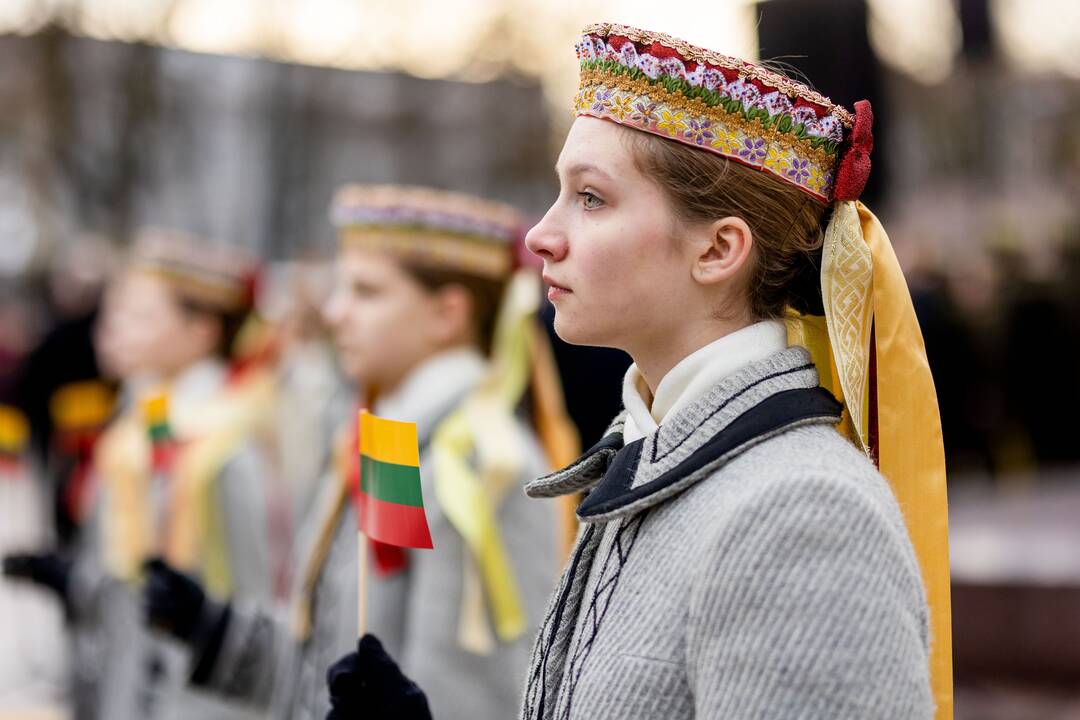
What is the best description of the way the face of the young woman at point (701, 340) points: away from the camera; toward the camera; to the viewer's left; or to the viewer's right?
to the viewer's left

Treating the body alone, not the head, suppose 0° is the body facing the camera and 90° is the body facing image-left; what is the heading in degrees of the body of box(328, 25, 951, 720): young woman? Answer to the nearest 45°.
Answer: approximately 90°
